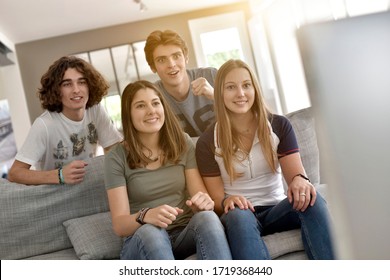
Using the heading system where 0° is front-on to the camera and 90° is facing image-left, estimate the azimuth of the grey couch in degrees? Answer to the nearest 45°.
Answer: approximately 0°
